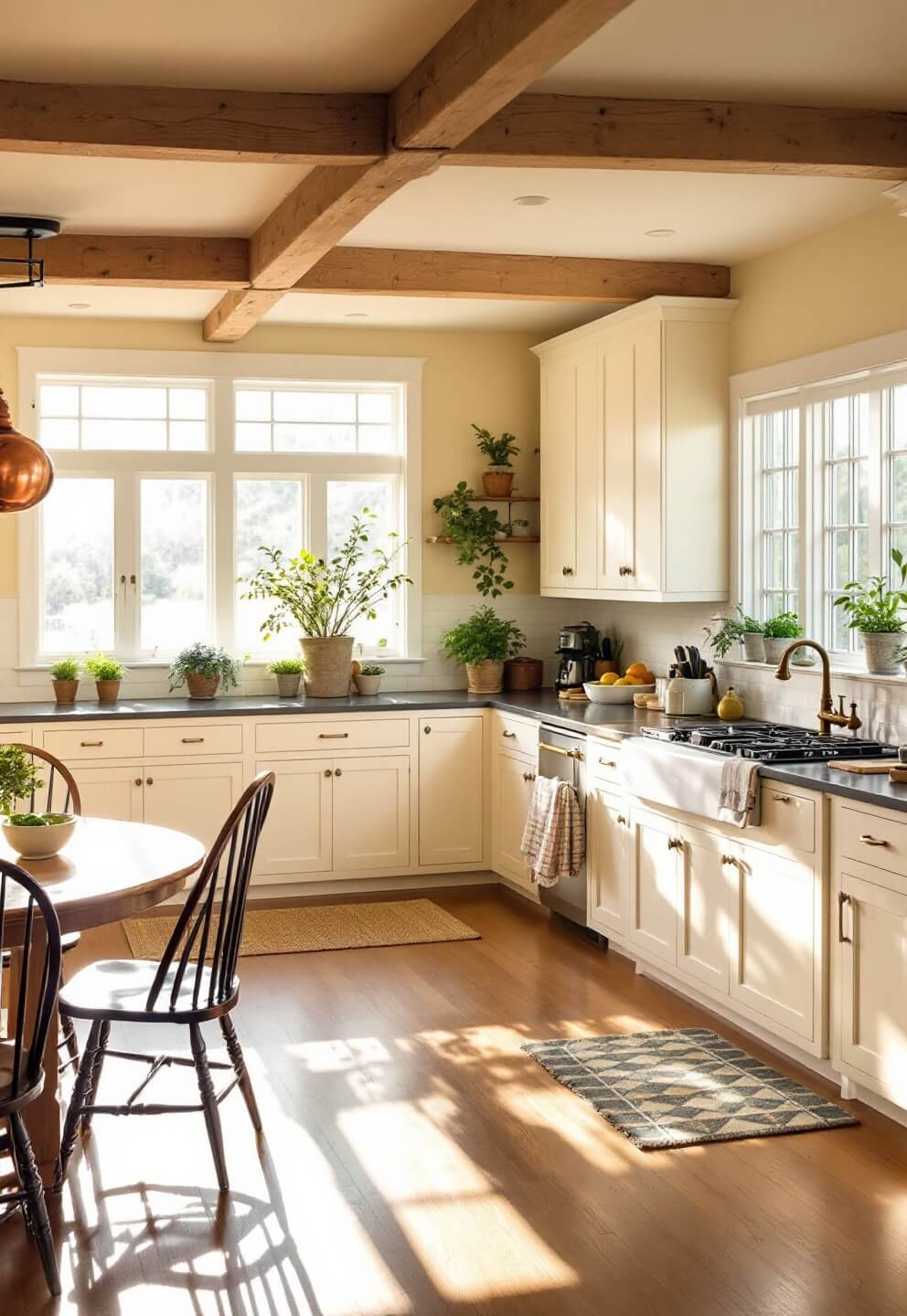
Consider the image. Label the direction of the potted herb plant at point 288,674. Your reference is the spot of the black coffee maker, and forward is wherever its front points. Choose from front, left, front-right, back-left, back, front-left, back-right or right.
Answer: front-right

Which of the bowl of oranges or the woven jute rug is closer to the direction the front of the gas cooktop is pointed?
the woven jute rug

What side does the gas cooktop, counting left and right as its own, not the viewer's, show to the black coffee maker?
right

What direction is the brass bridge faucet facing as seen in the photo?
to the viewer's left

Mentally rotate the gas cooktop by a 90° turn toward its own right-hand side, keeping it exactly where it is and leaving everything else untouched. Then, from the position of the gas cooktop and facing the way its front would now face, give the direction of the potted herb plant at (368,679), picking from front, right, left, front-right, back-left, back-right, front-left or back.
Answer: front

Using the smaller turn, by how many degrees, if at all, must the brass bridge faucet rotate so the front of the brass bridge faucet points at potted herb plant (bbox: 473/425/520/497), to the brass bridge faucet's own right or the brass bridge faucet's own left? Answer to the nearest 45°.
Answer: approximately 45° to the brass bridge faucet's own right

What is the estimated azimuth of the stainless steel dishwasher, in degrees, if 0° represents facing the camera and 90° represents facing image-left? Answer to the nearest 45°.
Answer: approximately 45°

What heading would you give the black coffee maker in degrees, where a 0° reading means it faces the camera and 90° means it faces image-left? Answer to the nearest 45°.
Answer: approximately 45°

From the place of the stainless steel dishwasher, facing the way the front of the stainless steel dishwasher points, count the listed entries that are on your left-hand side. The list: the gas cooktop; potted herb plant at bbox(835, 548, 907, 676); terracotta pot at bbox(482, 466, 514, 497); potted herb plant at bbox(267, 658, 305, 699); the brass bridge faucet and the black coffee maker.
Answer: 3

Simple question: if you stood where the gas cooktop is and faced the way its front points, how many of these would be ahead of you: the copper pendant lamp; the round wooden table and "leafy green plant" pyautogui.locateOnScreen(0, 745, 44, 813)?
3
